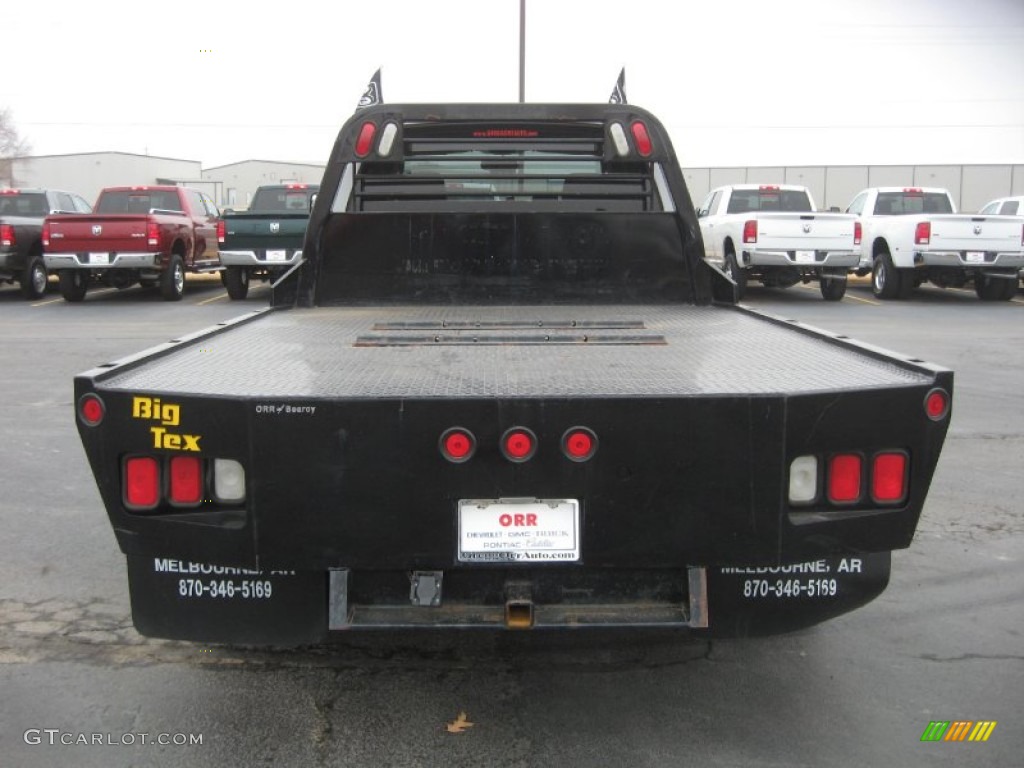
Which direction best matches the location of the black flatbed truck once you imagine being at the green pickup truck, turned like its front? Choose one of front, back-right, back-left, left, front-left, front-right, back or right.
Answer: back

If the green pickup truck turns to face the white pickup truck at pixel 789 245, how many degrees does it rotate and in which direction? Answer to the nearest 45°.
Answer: approximately 90° to its right

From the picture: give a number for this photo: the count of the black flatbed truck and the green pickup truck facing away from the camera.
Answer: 2

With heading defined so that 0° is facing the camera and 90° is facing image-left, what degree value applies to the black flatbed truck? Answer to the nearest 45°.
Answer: approximately 180°

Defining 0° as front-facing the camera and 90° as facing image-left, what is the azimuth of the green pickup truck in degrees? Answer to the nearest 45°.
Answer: approximately 180°

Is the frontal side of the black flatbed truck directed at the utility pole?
yes
